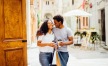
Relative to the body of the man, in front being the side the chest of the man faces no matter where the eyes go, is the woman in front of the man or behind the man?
in front

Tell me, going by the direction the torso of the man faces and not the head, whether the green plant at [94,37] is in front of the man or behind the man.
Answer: behind

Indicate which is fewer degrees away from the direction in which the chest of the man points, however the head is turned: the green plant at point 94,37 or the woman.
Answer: the woman

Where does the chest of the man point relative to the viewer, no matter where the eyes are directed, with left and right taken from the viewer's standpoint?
facing the viewer and to the left of the viewer

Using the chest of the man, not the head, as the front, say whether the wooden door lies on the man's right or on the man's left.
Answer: on the man's right

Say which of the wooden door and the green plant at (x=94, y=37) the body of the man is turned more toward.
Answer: the wooden door
